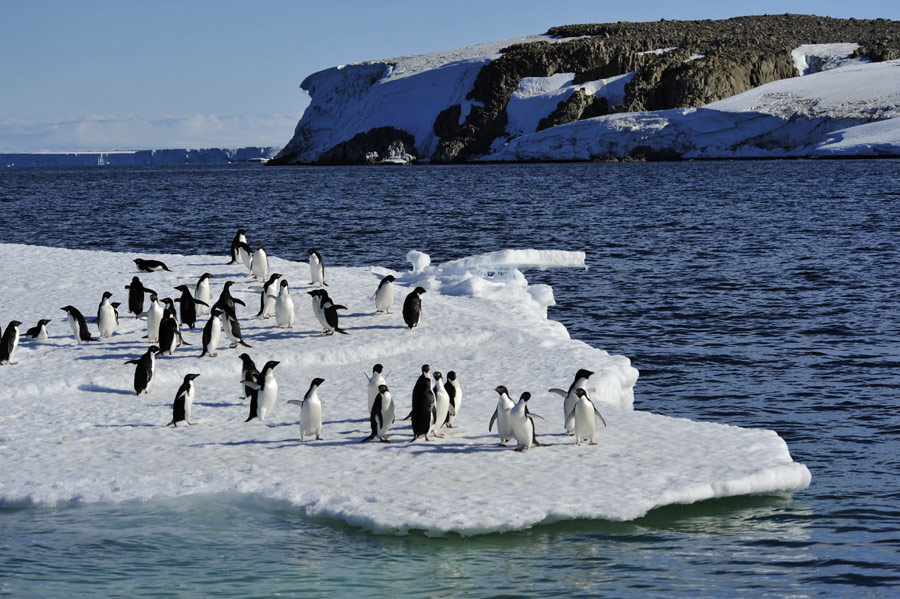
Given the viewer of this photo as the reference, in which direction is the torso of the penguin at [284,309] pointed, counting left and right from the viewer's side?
facing the viewer

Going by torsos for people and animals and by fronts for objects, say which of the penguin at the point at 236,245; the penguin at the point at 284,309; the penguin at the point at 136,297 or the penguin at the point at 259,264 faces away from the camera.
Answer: the penguin at the point at 136,297

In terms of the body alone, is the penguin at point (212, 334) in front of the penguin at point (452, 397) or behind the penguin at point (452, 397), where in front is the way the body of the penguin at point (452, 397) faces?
behind

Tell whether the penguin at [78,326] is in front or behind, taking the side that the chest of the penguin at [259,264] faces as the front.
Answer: in front

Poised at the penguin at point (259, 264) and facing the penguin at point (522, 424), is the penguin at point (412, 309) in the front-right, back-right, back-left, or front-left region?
front-left

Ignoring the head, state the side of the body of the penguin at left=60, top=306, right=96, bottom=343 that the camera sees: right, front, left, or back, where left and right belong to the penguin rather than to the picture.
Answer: left

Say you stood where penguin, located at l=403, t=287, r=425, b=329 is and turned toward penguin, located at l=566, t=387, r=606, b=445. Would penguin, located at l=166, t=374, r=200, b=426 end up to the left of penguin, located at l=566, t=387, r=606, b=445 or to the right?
right

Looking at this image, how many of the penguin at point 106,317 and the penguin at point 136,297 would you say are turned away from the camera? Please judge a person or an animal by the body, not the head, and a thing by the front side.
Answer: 1

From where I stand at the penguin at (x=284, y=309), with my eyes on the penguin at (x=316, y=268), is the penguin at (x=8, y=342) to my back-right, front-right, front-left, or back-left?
back-left

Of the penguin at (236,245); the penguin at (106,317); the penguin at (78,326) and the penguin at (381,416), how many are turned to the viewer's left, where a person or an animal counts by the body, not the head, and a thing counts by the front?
1

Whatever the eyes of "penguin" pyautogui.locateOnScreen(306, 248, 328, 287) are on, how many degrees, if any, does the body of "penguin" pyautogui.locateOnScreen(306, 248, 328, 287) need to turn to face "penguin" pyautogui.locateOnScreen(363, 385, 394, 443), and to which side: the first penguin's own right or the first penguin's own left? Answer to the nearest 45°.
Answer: approximately 45° to the first penguin's own left

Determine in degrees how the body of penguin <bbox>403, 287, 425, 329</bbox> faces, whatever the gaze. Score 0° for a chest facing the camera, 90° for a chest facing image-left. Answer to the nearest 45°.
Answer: approximately 225°

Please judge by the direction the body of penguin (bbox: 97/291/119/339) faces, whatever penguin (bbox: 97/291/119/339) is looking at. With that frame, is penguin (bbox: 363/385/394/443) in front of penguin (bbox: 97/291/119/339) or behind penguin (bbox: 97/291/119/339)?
in front

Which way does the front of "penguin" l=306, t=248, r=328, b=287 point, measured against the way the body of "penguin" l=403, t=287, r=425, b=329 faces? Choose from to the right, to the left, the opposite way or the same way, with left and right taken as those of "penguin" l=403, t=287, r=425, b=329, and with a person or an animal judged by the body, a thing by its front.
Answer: the opposite way

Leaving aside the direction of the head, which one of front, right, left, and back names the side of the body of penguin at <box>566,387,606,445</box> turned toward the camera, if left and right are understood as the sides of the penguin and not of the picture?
front

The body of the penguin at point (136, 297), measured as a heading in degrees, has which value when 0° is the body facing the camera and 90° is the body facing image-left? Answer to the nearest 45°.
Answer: approximately 180°
